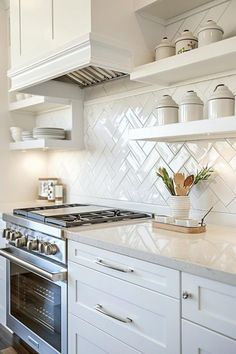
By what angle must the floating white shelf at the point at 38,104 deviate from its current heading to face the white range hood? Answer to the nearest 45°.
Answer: approximately 45° to its left

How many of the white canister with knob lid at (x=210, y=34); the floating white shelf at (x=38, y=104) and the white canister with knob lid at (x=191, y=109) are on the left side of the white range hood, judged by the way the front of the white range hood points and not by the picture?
2

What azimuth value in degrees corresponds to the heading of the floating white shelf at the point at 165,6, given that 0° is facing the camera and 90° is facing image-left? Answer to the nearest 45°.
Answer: approximately 45°

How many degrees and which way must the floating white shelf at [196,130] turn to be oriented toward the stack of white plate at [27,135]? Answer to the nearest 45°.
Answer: approximately 90° to its right

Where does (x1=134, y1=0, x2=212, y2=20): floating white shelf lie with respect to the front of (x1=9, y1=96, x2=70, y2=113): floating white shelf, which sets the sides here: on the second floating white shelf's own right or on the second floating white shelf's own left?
on the second floating white shelf's own left

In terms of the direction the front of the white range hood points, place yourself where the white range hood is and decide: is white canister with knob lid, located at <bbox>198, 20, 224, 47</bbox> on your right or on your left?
on your left
